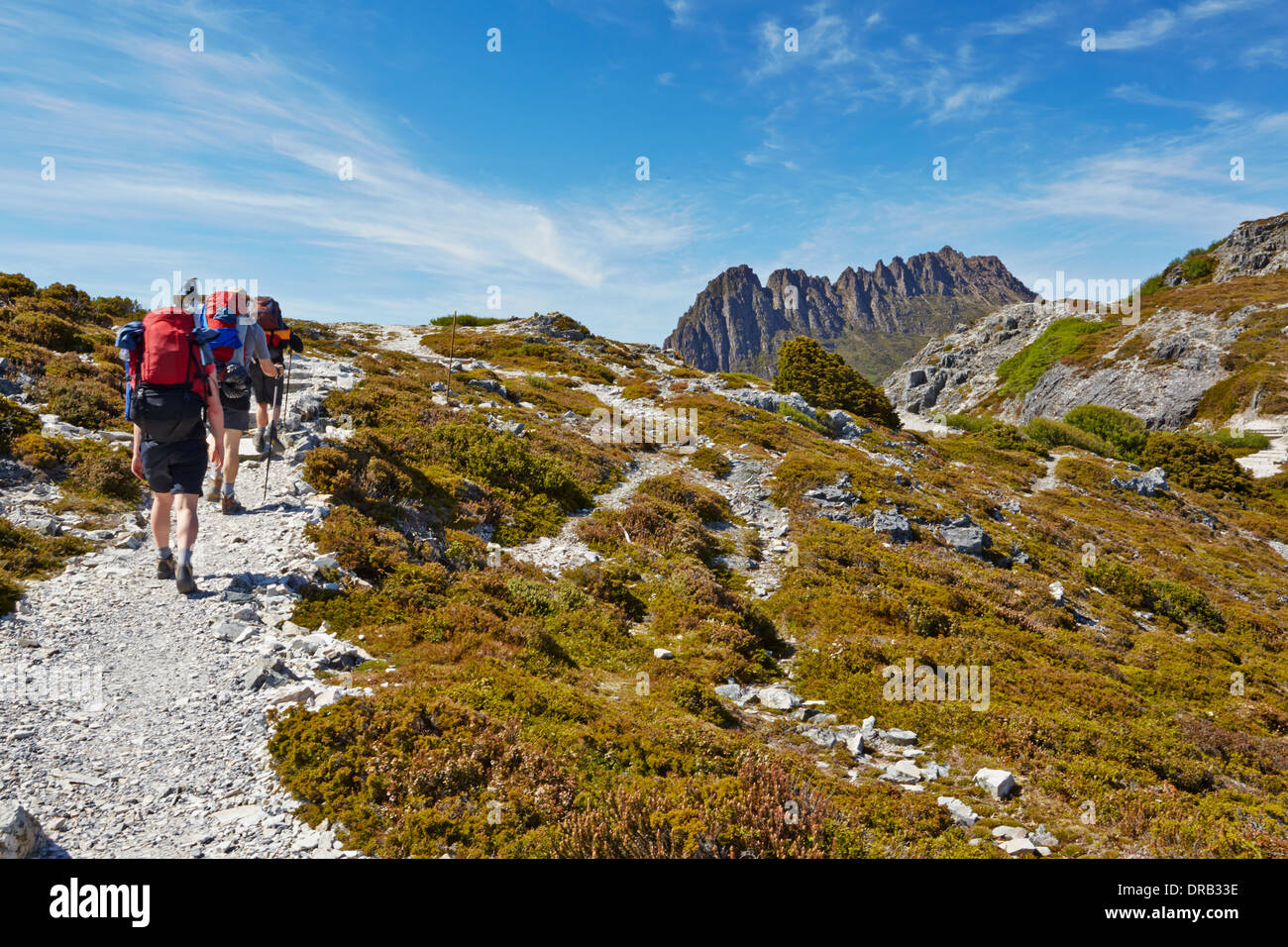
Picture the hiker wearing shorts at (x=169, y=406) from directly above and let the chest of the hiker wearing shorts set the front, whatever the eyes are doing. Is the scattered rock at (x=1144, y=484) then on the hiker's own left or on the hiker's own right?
on the hiker's own right

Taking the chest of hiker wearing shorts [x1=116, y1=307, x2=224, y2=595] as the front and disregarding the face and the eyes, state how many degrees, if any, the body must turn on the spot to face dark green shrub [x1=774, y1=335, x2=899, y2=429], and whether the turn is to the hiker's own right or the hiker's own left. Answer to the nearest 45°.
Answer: approximately 45° to the hiker's own right

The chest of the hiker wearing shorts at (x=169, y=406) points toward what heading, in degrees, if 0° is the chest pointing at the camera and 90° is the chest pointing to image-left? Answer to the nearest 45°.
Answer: approximately 180°

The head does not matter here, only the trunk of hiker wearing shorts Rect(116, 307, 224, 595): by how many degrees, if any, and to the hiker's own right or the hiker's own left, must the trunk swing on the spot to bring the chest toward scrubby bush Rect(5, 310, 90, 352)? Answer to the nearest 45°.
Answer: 0° — they already face it
